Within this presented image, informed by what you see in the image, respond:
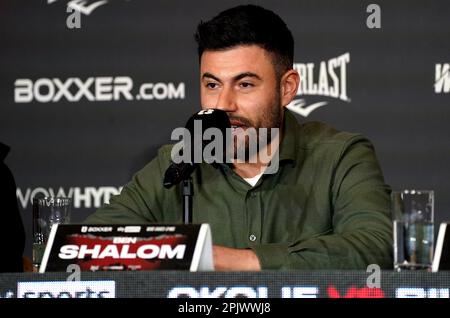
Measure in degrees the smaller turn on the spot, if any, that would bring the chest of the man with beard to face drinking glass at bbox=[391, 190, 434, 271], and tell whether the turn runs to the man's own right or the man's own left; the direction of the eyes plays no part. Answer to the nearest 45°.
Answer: approximately 90° to the man's own left

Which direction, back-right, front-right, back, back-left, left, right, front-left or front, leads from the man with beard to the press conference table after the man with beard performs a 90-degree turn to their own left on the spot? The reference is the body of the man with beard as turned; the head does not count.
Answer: front-right

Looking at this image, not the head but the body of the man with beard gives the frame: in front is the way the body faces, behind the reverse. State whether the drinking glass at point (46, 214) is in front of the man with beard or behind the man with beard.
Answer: in front

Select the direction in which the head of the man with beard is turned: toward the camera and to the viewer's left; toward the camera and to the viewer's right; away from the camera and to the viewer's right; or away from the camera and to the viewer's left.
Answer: toward the camera and to the viewer's left

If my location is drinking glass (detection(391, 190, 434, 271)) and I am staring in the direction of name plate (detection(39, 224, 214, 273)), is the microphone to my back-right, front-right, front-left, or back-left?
front-right

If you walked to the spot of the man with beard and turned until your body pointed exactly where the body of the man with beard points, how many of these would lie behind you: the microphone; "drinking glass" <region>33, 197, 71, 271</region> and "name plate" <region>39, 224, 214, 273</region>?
0

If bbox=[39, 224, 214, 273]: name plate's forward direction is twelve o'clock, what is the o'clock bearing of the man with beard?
The man with beard is roughly at 7 o'clock from the name plate.

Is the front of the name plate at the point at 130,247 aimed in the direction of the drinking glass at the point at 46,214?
no

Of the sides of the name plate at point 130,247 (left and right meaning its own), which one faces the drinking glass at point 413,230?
left

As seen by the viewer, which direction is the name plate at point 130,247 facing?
toward the camera

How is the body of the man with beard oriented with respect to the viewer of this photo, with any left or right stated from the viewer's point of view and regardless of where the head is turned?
facing the viewer and to the left of the viewer

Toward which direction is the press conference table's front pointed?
toward the camera

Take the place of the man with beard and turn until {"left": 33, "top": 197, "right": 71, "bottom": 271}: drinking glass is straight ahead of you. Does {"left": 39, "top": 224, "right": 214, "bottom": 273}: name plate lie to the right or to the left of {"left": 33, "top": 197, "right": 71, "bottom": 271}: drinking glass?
left

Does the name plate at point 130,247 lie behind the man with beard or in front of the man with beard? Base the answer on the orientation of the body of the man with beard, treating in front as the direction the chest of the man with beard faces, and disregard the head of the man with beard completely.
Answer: in front
